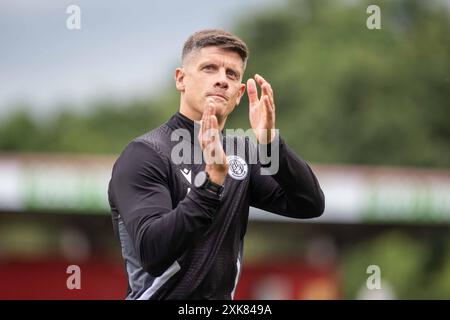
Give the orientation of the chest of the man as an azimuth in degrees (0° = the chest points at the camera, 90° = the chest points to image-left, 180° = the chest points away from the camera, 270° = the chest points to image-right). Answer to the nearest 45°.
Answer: approximately 315°
